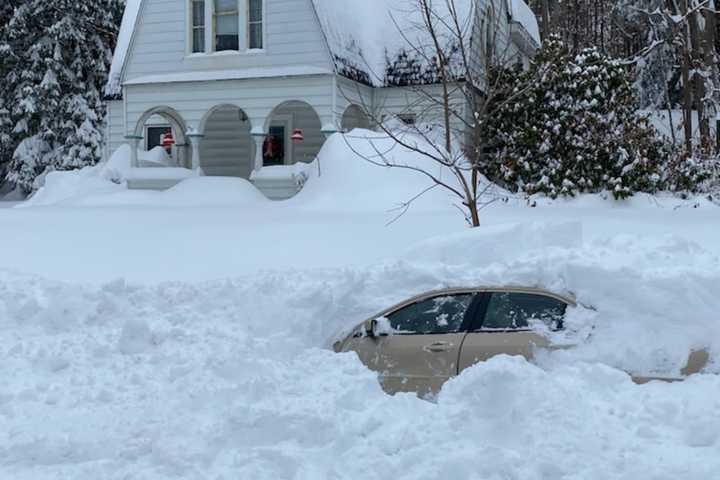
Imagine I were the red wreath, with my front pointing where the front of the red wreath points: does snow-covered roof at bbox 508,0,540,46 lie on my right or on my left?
on my left

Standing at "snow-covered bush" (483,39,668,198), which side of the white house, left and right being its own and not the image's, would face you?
left

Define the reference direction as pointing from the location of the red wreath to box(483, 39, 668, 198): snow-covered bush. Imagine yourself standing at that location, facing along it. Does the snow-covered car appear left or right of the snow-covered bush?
right

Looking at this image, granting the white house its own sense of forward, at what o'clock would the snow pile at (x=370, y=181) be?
The snow pile is roughly at 11 o'clock from the white house.

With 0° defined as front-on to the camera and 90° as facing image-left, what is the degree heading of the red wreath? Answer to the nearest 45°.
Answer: approximately 0°

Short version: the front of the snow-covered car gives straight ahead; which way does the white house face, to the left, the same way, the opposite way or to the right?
to the left

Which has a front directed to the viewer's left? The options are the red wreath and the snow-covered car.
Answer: the snow-covered car

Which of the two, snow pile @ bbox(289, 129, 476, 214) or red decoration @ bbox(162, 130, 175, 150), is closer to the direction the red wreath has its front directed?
the snow pile

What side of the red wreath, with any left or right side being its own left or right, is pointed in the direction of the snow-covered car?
front

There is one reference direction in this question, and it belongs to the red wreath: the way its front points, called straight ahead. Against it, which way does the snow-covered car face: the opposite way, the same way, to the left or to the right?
to the right

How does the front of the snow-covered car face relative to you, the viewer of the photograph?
facing to the left of the viewer

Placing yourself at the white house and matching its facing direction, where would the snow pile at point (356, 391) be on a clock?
The snow pile is roughly at 12 o'clock from the white house.

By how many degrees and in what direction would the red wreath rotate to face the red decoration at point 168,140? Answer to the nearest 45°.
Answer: approximately 90° to its right

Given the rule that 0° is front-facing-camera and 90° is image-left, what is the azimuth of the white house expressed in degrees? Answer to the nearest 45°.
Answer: approximately 0°
